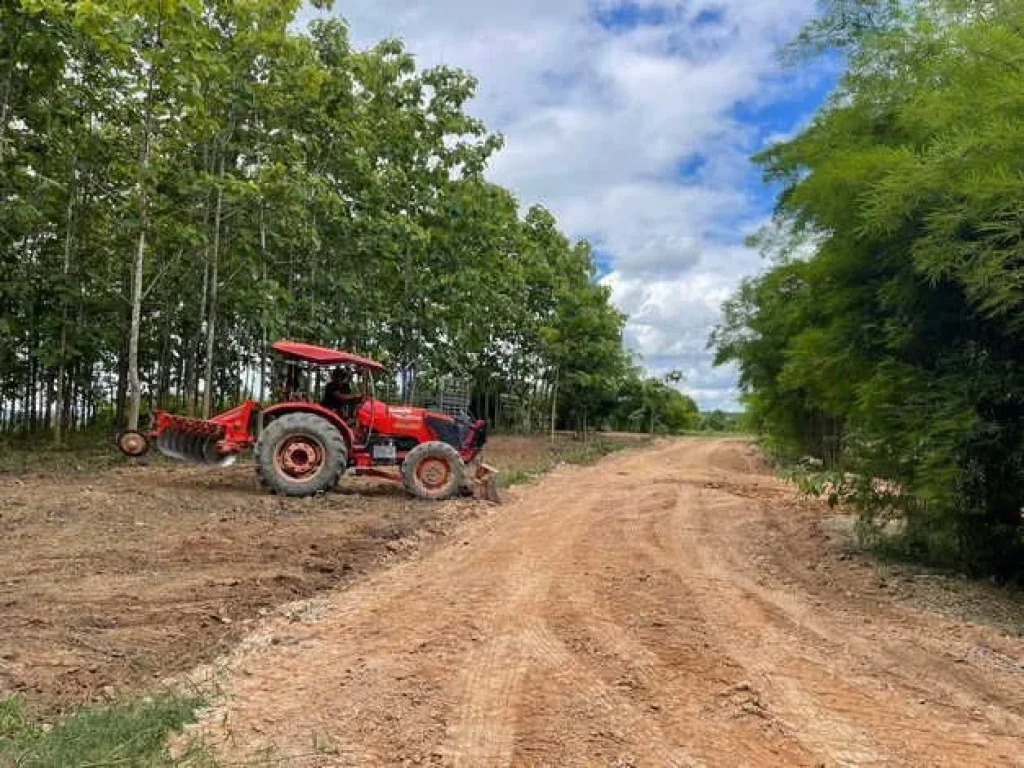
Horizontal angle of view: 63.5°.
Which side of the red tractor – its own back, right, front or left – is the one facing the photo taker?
right
